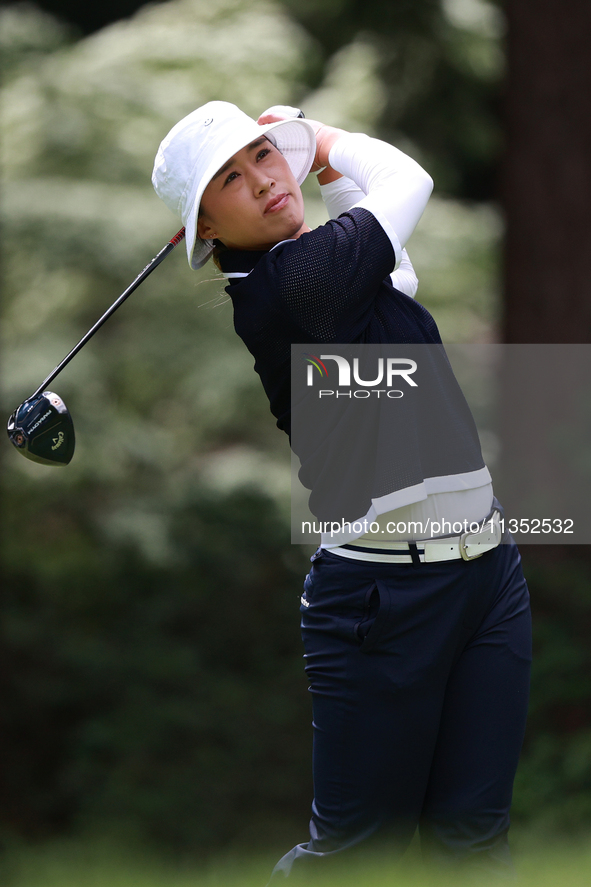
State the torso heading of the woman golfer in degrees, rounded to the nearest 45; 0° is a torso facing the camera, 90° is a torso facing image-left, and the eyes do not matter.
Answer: approximately 315°

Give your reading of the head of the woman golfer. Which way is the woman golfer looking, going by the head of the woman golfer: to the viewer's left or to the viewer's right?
to the viewer's right
